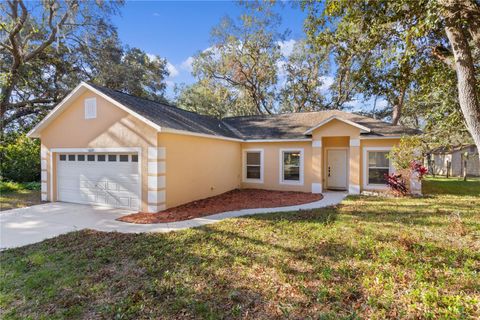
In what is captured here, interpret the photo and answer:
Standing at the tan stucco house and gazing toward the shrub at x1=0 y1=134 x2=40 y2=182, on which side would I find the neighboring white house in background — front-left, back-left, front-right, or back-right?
back-right

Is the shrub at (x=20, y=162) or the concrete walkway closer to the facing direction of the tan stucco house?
the concrete walkway

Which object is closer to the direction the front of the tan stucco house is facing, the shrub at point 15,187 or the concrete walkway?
the concrete walkway

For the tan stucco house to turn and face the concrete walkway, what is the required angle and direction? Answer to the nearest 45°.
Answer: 0° — it already faces it

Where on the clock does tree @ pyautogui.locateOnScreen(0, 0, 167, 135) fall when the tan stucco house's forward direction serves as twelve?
The tree is roughly at 3 o'clock from the tan stucco house.

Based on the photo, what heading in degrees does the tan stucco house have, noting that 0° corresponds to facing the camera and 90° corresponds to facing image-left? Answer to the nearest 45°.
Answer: approximately 45°

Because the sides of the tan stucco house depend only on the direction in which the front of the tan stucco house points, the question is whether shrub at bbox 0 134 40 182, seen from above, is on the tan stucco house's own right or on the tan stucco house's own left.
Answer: on the tan stucco house's own right

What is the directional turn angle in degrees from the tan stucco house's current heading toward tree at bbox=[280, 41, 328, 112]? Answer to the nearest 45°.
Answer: approximately 180°

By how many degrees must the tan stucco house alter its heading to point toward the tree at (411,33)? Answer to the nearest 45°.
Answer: approximately 90° to its left
